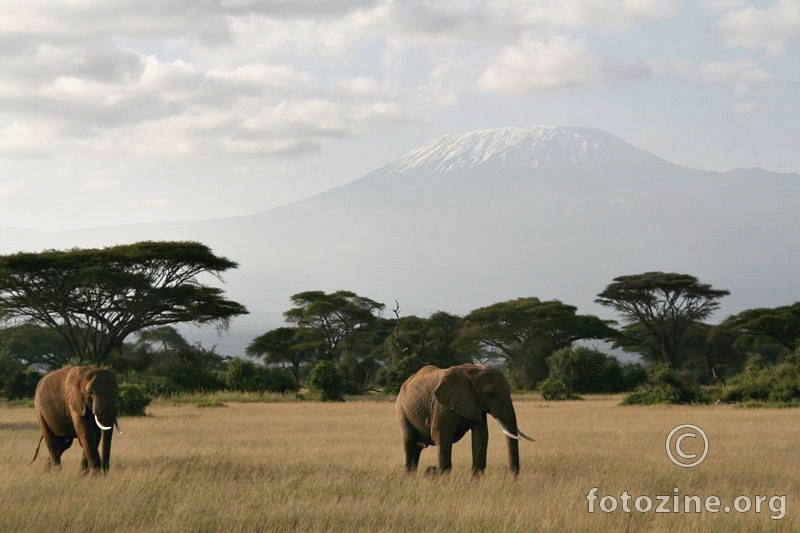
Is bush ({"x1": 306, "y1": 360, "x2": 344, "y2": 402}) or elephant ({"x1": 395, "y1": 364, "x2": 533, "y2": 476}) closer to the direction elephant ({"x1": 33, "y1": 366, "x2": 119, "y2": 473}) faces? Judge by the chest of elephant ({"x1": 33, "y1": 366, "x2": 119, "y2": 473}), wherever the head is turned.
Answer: the elephant

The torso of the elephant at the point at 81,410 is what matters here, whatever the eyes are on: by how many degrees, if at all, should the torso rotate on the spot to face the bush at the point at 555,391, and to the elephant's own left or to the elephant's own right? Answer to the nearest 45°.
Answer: approximately 90° to the elephant's own left

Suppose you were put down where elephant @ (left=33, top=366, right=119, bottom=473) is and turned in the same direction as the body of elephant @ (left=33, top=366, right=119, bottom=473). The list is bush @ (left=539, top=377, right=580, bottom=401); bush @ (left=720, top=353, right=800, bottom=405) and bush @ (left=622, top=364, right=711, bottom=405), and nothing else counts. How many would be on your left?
3

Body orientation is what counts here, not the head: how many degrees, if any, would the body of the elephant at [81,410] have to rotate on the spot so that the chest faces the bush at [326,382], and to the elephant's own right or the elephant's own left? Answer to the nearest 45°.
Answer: approximately 135° to the elephant's own left

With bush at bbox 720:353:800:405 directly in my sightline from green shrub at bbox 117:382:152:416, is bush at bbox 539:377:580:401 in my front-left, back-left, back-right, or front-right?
front-left

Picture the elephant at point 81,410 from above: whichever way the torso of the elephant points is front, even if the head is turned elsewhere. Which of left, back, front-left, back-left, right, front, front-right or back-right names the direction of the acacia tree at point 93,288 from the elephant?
back-left

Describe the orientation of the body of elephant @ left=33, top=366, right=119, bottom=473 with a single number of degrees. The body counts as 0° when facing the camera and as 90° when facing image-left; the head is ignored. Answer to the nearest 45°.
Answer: approximately 315°

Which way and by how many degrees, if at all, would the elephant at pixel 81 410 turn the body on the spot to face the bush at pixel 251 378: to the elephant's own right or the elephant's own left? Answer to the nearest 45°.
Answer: approximately 135° to the elephant's own left

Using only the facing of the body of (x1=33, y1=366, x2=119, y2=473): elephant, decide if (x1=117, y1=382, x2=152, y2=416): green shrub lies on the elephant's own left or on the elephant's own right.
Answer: on the elephant's own left
